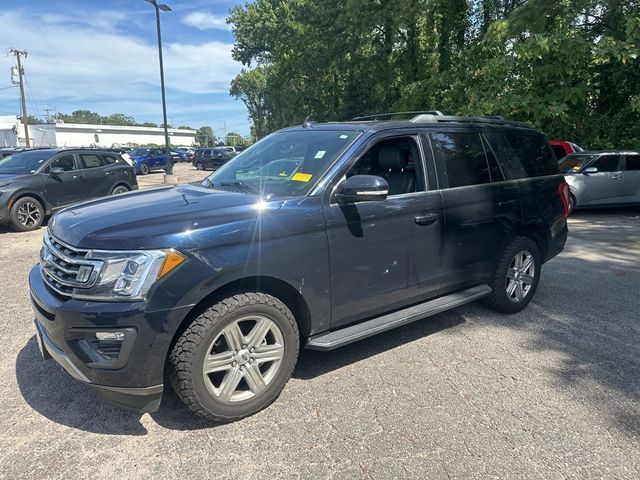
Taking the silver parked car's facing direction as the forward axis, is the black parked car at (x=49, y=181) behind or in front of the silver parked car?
in front

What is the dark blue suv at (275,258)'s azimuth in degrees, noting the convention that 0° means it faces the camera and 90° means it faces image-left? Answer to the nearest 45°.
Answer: approximately 45°

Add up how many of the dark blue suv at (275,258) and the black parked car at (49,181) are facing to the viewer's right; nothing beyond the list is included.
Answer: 0

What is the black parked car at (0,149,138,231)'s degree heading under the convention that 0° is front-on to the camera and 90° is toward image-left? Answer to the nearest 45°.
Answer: approximately 45°

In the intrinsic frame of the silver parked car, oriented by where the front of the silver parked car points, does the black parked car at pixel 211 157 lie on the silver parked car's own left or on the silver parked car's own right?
on the silver parked car's own right

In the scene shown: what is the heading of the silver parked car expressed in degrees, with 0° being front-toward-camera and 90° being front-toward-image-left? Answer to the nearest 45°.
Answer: approximately 45°

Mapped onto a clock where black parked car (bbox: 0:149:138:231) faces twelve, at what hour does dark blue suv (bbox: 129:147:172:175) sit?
The dark blue suv is roughly at 5 o'clock from the black parked car.

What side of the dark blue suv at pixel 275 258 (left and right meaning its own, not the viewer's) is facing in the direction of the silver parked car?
back

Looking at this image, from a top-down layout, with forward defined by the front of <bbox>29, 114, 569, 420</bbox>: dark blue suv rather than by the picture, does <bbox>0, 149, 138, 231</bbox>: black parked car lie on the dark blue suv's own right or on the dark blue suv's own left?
on the dark blue suv's own right

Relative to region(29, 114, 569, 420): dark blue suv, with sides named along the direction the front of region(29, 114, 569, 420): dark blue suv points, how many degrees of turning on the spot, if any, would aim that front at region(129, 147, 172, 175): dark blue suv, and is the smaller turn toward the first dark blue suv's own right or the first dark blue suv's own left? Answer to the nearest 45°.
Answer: approximately 135° to the first dark blue suv's own right
